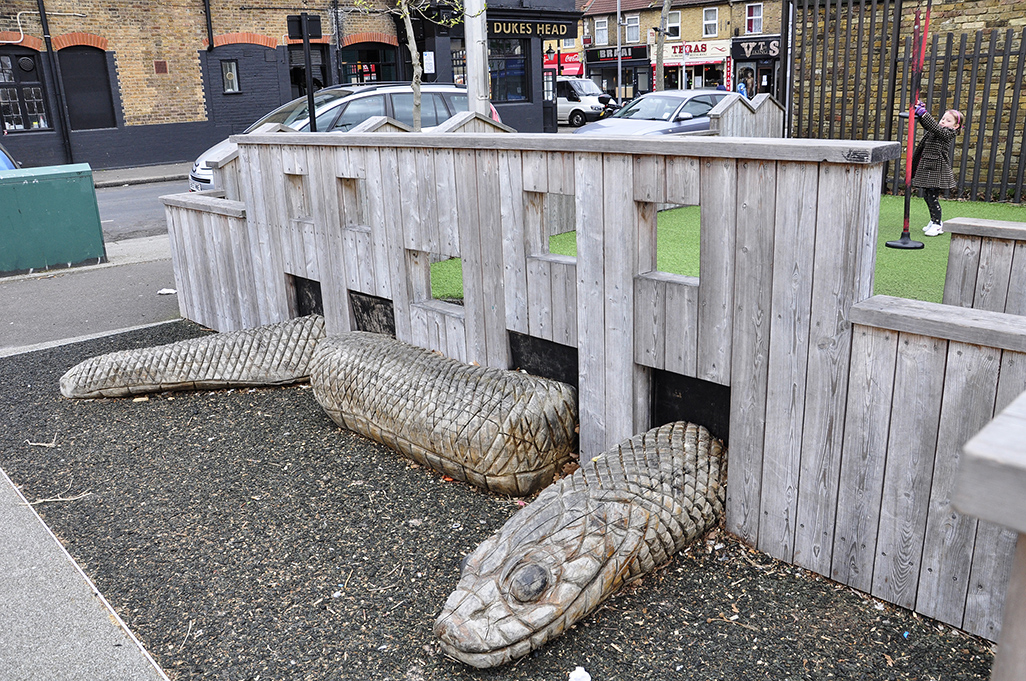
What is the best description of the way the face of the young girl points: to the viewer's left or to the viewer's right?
to the viewer's left

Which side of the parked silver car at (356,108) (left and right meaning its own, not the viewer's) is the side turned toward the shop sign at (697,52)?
back

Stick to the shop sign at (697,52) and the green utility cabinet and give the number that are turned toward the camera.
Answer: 2

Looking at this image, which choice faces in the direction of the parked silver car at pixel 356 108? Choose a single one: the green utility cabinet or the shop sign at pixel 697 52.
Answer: the shop sign

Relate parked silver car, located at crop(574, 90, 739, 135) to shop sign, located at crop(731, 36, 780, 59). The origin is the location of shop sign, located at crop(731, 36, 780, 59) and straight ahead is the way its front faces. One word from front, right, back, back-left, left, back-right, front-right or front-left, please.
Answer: front

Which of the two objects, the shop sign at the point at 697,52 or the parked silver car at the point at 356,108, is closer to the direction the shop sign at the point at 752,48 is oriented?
the parked silver car

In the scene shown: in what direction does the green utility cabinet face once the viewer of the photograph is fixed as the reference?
facing the viewer

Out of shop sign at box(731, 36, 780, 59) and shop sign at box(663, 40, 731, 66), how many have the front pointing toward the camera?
2

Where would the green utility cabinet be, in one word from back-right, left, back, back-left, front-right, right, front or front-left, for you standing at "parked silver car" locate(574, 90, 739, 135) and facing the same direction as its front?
front

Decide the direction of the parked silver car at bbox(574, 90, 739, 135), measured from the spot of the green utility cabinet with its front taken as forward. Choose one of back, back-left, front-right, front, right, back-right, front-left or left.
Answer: left

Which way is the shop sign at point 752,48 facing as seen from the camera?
toward the camera

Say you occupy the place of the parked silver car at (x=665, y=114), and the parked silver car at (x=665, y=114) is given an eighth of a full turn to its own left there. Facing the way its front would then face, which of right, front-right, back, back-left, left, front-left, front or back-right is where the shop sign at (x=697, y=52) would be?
back
